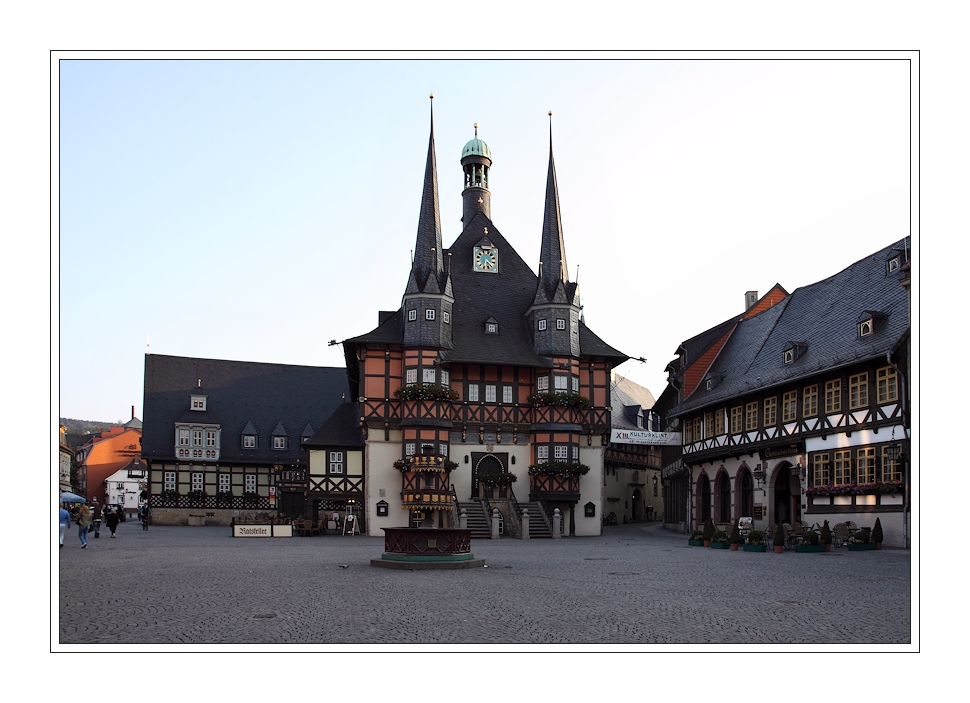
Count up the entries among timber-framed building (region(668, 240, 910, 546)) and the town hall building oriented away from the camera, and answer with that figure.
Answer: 0

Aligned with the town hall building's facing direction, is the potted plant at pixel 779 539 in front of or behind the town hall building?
in front

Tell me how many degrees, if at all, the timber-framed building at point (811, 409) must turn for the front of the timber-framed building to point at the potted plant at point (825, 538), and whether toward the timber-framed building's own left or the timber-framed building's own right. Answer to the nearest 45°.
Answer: approximately 45° to the timber-framed building's own left

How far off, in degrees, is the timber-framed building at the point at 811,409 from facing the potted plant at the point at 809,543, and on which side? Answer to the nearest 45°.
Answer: approximately 45° to its left

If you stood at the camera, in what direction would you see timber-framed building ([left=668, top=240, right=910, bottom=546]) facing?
facing the viewer and to the left of the viewer

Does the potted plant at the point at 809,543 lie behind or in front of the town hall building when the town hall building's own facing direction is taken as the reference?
in front

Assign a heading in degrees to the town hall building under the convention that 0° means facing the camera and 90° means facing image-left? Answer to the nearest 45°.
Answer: approximately 0°
